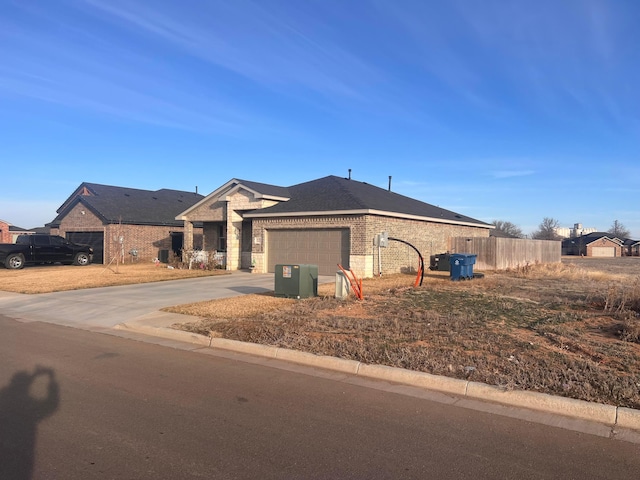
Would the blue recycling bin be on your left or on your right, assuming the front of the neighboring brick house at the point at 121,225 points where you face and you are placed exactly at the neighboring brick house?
on your left

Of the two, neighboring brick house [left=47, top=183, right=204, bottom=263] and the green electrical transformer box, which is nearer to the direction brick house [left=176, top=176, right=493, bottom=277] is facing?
the green electrical transformer box

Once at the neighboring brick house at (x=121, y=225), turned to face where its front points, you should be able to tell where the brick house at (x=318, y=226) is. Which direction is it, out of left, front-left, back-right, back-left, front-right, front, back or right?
left

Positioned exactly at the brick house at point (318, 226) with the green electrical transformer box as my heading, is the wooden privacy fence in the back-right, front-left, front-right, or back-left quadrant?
back-left

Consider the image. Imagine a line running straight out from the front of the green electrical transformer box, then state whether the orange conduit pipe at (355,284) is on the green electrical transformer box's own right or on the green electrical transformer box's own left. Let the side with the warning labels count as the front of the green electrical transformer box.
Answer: on the green electrical transformer box's own left

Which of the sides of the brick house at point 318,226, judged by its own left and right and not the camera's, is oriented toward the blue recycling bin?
left

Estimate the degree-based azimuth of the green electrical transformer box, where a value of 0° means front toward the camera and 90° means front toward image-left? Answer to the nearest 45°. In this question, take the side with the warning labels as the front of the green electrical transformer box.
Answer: approximately 45°

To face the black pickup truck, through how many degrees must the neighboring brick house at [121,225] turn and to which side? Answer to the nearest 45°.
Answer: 0° — it already faces it

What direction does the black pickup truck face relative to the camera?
to the viewer's right

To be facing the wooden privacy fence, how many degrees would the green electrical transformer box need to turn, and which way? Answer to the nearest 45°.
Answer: approximately 180°

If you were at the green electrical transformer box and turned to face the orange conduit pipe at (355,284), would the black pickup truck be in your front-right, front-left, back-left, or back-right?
back-left

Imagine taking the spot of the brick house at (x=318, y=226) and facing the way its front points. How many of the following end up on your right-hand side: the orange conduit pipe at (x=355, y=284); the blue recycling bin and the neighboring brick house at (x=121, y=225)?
1

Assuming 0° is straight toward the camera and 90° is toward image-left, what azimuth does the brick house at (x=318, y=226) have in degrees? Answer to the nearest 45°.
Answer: approximately 45°

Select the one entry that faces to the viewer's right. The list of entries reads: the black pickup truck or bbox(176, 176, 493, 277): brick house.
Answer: the black pickup truck
